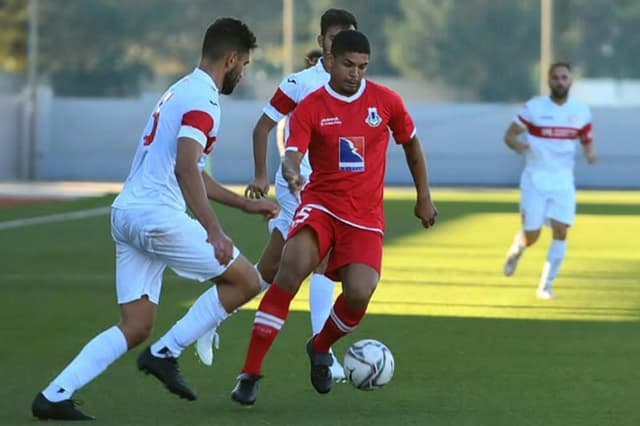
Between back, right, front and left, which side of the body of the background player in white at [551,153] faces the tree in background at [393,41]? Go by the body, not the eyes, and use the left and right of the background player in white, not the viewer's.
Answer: back

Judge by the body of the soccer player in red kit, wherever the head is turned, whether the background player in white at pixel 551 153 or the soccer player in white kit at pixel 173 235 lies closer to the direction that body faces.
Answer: the soccer player in white kit

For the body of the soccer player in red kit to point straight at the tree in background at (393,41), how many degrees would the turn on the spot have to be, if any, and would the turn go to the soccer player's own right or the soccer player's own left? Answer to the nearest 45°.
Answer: approximately 180°

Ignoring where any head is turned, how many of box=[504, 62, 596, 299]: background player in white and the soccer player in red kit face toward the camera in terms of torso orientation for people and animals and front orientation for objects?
2

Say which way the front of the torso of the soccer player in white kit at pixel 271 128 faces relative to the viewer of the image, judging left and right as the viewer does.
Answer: facing the viewer and to the right of the viewer

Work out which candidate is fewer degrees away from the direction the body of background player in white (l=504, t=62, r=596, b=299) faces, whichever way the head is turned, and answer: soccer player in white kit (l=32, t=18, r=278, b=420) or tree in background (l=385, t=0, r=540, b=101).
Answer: the soccer player in white kit

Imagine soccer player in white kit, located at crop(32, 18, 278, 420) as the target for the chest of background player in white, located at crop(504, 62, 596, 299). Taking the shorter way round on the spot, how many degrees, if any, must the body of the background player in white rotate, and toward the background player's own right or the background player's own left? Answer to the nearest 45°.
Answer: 0° — they already face them

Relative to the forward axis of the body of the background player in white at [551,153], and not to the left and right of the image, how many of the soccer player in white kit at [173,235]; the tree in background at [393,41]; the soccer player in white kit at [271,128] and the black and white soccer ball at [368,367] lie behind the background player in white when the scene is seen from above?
1

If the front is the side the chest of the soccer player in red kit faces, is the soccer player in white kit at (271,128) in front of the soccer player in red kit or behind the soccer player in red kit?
behind

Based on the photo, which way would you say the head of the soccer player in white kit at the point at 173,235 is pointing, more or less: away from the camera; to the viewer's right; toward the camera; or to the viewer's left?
to the viewer's right

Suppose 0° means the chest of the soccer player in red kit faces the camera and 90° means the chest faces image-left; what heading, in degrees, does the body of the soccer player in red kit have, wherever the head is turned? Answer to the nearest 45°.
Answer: approximately 0°

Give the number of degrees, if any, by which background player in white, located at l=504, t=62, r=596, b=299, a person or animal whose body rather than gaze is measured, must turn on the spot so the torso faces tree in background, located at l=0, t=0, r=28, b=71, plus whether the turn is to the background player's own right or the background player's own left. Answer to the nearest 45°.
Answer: approximately 135° to the background player's own right
